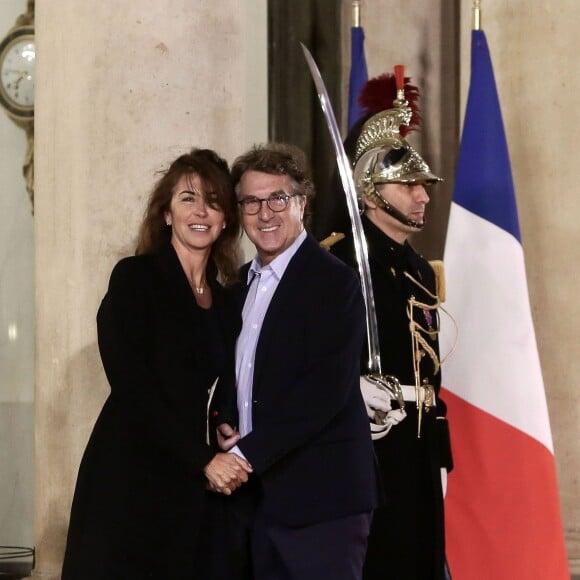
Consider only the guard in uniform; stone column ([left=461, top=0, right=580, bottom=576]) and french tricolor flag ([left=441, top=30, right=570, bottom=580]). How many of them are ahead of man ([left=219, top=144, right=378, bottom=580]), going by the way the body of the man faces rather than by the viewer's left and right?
0

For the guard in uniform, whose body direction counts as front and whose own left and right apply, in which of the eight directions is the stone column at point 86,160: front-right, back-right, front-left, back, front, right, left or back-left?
back-right

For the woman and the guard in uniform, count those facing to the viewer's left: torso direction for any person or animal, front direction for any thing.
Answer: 0

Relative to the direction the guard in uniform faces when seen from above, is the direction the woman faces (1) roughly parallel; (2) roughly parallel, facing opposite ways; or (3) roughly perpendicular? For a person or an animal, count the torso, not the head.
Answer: roughly parallel

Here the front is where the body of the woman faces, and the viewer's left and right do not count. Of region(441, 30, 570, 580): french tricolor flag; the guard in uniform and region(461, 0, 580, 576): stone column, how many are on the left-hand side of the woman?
3

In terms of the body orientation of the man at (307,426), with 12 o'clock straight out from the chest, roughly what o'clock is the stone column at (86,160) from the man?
The stone column is roughly at 3 o'clock from the man.

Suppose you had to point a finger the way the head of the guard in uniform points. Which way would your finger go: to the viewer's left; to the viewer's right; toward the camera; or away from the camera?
to the viewer's right

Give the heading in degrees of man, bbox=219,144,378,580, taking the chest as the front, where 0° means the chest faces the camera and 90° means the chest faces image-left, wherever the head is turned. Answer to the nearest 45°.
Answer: approximately 45°

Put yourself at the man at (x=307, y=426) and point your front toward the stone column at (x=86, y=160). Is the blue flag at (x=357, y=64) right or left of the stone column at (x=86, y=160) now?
right

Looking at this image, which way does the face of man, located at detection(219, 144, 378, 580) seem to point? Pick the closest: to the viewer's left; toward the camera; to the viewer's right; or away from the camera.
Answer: toward the camera

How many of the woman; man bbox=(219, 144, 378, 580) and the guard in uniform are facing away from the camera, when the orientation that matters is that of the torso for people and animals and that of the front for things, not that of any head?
0
